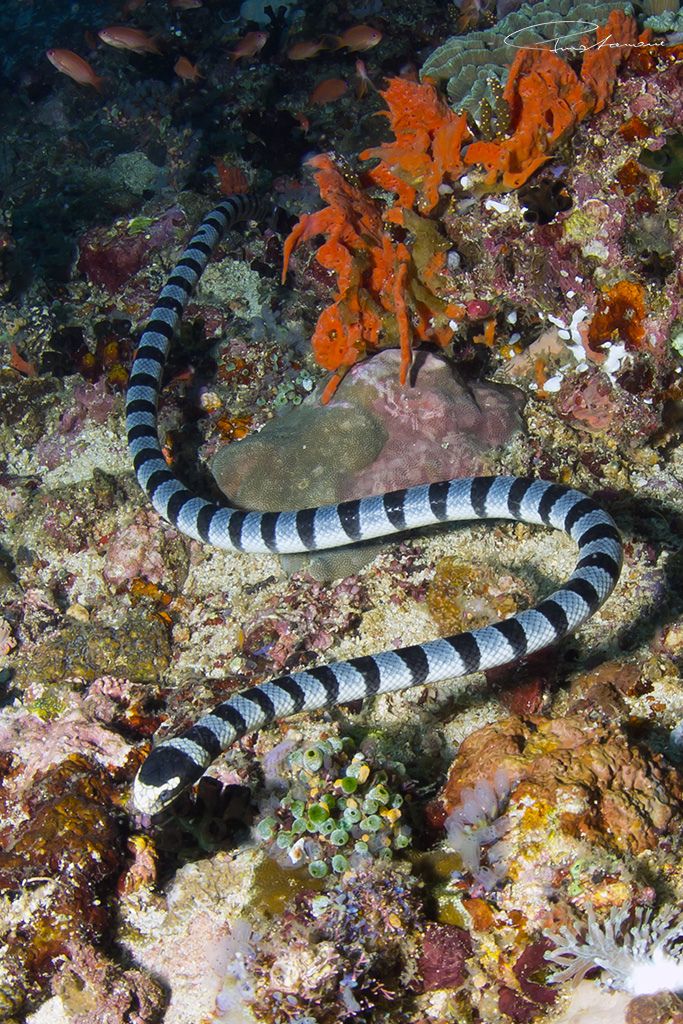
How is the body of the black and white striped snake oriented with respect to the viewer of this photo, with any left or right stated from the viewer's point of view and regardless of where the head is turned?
facing the viewer and to the left of the viewer

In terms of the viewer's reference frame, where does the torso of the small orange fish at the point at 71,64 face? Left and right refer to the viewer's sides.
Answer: facing to the left of the viewer

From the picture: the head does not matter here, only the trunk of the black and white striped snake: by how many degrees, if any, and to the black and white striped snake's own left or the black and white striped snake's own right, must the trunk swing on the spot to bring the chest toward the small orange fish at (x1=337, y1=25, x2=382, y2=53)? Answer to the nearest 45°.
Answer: approximately 135° to the black and white striped snake's own right

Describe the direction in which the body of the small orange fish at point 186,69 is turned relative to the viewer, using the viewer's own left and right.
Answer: facing to the left of the viewer

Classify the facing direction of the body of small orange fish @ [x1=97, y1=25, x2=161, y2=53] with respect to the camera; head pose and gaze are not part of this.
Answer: to the viewer's left
